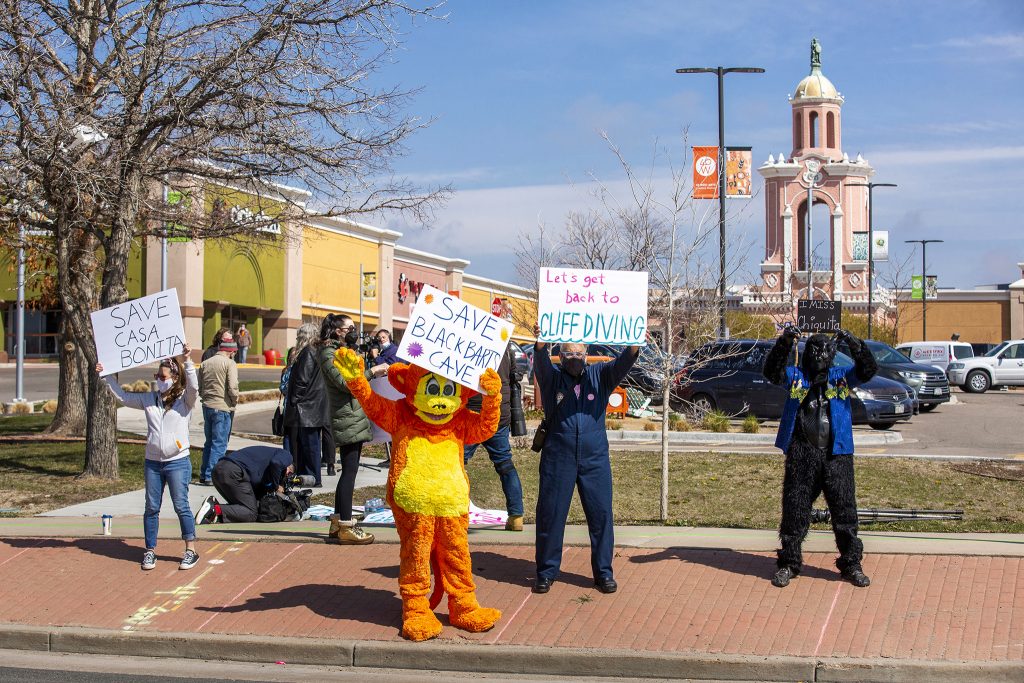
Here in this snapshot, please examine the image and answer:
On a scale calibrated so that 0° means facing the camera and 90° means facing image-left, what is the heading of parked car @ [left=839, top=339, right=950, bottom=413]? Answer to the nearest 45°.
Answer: approximately 315°

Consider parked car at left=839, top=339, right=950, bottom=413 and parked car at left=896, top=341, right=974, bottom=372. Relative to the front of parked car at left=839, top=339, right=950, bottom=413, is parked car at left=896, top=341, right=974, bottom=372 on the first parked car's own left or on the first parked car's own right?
on the first parked car's own left

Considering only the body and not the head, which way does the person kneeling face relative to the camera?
to the viewer's right

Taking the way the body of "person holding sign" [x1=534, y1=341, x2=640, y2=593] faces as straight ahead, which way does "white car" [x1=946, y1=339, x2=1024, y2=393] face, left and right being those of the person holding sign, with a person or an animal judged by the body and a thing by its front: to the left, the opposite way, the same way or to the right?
to the right

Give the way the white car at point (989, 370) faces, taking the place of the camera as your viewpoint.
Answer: facing to the left of the viewer

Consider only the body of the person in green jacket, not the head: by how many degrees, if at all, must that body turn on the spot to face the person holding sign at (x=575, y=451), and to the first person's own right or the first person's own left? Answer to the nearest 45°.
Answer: approximately 45° to the first person's own right

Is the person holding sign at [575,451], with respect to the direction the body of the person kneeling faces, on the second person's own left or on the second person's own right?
on the second person's own right
